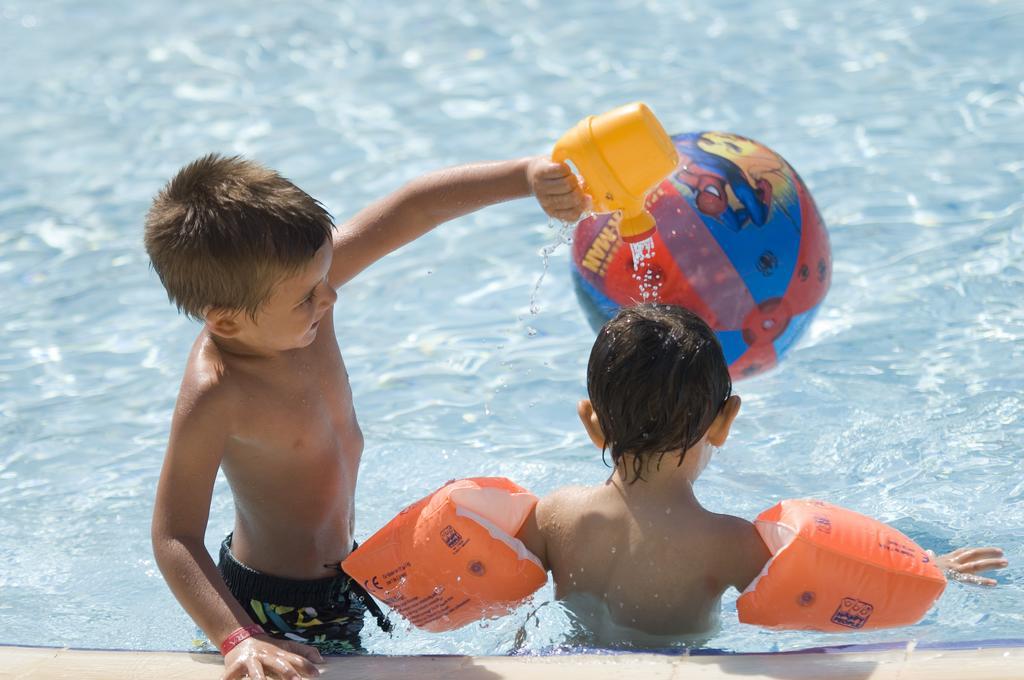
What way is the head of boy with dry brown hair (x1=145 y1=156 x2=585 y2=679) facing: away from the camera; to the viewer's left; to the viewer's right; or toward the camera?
to the viewer's right

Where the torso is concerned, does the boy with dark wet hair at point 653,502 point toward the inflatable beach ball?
yes

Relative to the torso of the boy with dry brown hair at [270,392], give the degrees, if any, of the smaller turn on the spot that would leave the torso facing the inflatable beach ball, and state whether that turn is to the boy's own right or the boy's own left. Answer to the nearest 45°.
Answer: approximately 90° to the boy's own left

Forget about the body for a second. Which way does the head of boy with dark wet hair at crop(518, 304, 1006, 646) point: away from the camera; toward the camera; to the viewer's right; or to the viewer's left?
away from the camera

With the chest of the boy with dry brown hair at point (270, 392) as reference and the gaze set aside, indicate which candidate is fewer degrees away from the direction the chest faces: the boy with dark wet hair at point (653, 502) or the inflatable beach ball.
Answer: the boy with dark wet hair

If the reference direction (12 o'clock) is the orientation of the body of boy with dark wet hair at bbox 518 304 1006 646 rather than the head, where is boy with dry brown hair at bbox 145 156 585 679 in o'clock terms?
boy with dry brown hair at bbox 145 156 585 679 is roughly at 9 o'clock from boy with dark wet hair at bbox 518 304 1006 646.

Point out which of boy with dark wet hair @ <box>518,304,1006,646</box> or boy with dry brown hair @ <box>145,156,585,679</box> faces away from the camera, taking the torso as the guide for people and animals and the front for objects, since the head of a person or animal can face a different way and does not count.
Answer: boy with dark wet hair @ <box>518,304,1006,646</box>

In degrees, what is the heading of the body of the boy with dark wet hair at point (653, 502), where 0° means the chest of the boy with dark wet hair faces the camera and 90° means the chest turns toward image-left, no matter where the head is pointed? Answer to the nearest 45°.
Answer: approximately 180°

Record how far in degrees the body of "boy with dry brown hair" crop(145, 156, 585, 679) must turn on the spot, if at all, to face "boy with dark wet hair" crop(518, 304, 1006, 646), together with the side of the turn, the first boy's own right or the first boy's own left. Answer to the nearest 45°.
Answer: approximately 45° to the first boy's own left

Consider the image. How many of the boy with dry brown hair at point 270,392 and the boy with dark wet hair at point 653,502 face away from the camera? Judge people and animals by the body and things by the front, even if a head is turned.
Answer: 1
